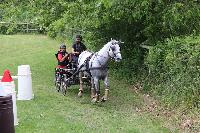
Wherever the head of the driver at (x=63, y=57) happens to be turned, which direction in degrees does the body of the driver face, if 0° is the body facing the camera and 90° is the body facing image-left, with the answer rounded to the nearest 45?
approximately 315°

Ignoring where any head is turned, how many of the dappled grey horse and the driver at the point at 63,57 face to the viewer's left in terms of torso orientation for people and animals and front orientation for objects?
0

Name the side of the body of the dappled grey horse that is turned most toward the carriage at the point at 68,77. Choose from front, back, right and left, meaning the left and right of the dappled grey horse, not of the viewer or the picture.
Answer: back

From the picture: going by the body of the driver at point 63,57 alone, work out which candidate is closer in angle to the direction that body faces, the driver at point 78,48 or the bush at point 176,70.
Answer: the bush

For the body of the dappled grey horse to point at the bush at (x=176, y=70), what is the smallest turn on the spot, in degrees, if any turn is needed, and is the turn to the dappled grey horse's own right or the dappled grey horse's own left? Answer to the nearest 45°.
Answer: approximately 45° to the dappled grey horse's own left

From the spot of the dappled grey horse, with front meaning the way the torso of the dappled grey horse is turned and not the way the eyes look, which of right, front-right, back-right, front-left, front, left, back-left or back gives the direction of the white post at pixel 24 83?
back-right

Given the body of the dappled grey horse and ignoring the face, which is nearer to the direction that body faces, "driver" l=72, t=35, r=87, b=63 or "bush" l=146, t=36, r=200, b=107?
the bush
